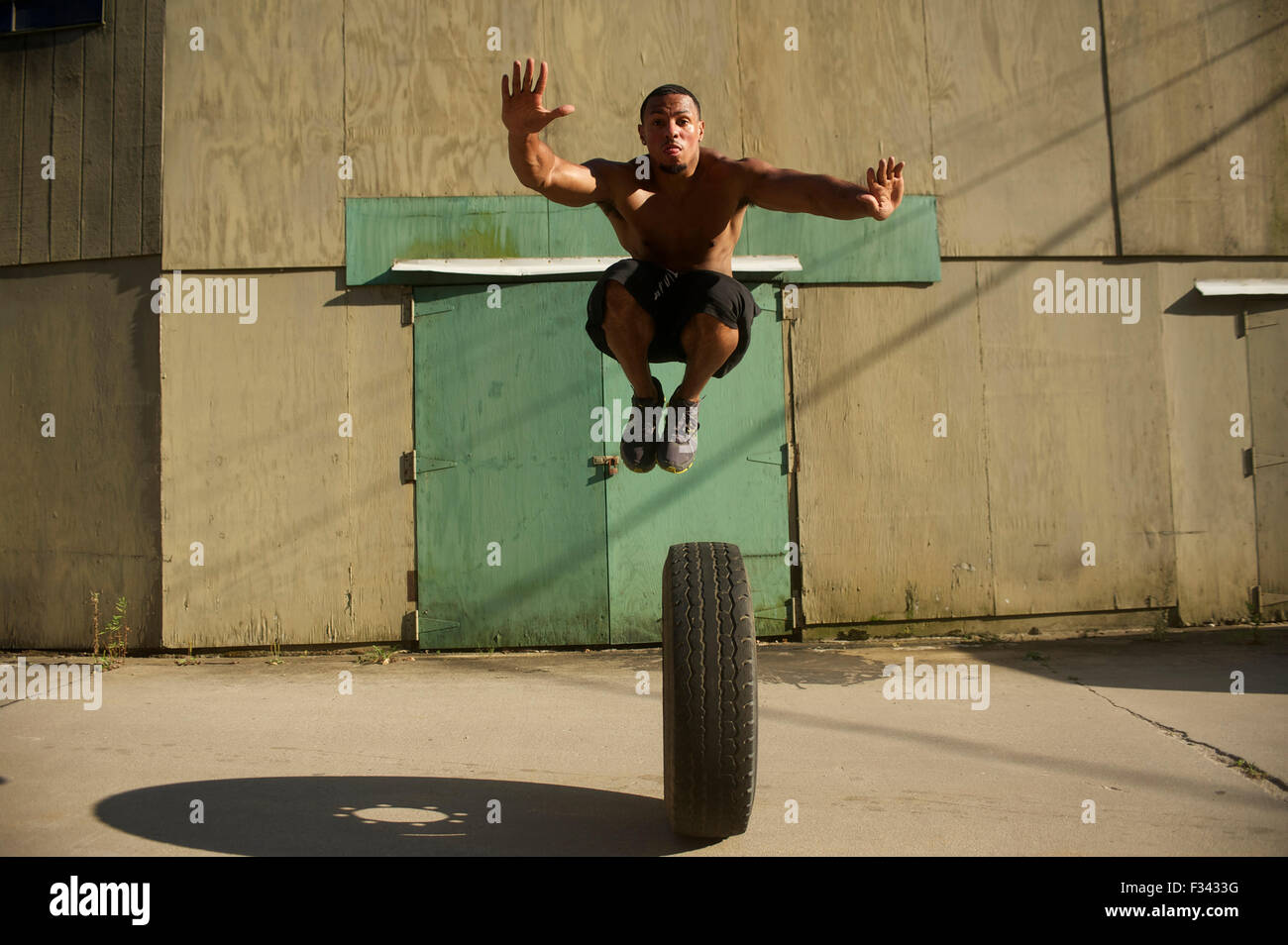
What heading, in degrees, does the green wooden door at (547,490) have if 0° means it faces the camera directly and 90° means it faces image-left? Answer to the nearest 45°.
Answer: approximately 0°

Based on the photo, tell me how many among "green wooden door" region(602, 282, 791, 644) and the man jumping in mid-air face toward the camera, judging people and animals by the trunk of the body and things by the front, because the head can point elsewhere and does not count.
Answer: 2

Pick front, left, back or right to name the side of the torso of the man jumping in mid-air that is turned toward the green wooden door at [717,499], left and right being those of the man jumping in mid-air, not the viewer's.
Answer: back

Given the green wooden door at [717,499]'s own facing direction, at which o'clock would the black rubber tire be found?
The black rubber tire is roughly at 12 o'clock from the green wooden door.

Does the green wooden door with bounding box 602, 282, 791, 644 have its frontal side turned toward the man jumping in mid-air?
yes
